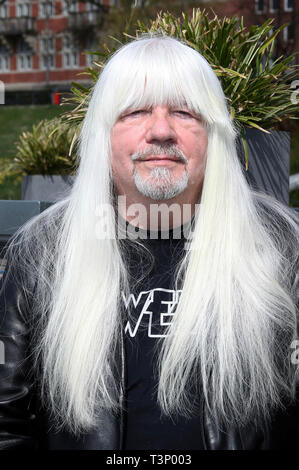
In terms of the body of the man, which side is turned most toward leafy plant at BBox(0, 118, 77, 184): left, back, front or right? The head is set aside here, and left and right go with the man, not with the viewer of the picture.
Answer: back

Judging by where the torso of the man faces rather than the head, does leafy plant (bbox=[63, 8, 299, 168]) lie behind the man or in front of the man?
behind

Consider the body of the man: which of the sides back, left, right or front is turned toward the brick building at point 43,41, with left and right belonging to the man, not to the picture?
back

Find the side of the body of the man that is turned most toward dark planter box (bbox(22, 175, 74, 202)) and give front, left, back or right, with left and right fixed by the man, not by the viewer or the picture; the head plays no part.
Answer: back

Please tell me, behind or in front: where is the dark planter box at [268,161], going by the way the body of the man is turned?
behind

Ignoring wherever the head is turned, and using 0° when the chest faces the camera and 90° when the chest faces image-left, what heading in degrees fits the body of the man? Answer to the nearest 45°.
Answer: approximately 0°
